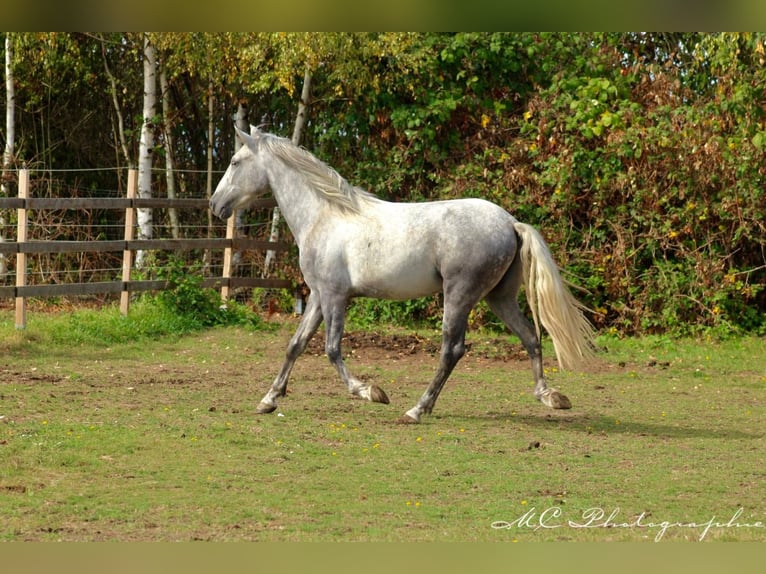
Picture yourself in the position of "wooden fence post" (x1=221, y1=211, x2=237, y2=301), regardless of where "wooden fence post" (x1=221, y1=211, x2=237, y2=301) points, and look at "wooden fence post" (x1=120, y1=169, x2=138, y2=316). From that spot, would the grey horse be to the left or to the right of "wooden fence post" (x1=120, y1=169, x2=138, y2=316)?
left

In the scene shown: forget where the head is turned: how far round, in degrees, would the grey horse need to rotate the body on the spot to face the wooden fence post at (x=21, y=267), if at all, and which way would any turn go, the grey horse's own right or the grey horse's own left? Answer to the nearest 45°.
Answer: approximately 45° to the grey horse's own right

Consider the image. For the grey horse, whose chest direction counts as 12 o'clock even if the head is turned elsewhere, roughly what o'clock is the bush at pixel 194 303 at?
The bush is roughly at 2 o'clock from the grey horse.

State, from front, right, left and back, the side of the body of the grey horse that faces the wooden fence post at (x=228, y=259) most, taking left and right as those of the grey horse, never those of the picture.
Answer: right

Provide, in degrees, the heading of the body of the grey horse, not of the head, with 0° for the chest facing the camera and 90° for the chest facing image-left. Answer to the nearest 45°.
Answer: approximately 90°

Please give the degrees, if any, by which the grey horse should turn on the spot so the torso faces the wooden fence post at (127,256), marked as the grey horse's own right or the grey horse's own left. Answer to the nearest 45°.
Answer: approximately 45° to the grey horse's own right
